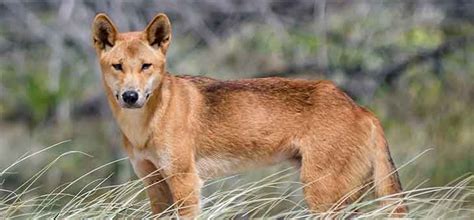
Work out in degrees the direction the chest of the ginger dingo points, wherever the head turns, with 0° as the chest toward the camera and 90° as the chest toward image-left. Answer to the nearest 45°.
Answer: approximately 90°
